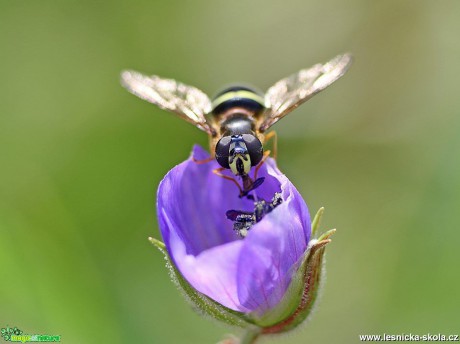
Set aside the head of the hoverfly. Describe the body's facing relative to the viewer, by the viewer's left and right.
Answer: facing the viewer
